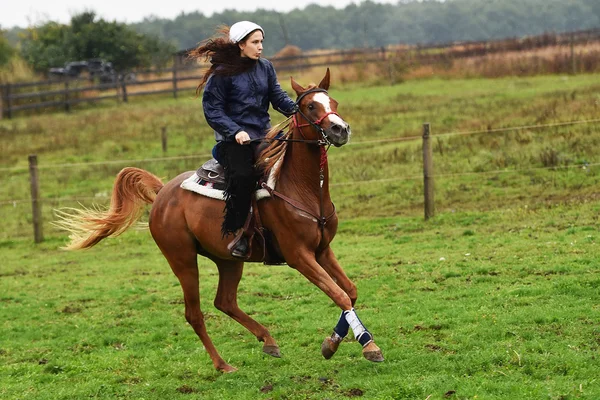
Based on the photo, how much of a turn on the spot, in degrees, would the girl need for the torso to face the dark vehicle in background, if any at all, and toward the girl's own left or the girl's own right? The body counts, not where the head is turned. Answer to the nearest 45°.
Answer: approximately 135° to the girl's own left

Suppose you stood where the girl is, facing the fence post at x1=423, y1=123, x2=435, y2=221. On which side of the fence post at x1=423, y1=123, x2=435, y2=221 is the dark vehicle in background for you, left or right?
left

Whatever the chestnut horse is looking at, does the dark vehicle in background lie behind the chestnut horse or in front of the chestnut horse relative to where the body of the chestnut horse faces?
behind

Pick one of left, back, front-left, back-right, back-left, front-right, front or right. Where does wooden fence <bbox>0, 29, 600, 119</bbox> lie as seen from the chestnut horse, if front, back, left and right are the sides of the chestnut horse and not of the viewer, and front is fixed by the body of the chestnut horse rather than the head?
back-left

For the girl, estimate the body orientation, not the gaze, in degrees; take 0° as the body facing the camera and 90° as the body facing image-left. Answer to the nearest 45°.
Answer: approximately 315°

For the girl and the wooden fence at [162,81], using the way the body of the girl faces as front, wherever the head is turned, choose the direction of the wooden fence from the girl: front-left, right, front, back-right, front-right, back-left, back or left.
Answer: back-left

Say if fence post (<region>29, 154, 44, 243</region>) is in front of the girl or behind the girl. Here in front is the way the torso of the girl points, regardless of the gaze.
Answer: behind
